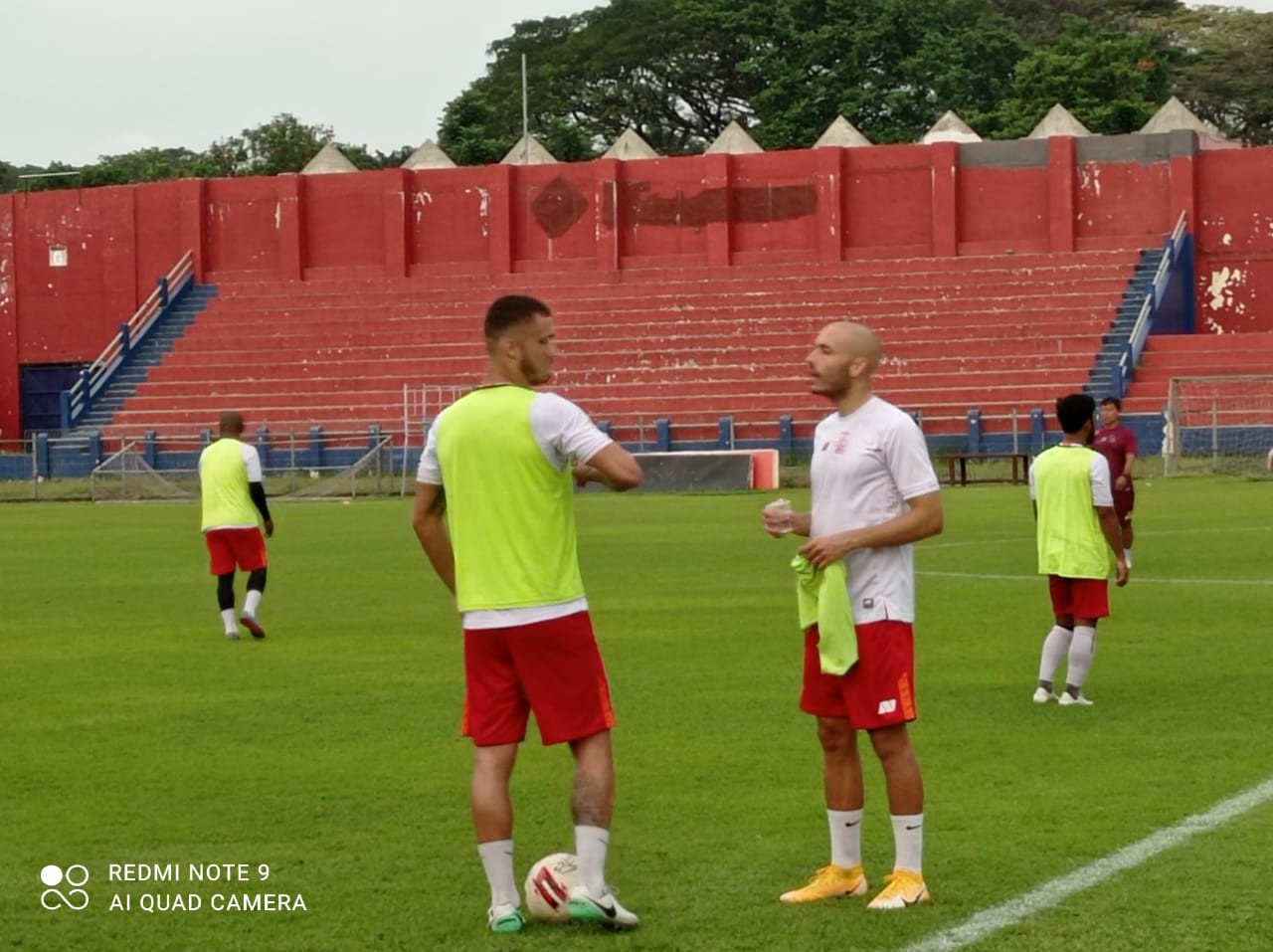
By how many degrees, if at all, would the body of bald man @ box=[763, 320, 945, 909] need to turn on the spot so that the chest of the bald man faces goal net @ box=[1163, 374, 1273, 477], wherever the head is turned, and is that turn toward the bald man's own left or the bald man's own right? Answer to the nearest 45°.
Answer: approximately 135° to the bald man's own right

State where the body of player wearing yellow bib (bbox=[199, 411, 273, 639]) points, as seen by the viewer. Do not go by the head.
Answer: away from the camera

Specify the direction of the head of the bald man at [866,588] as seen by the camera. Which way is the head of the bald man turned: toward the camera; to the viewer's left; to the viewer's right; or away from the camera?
to the viewer's left

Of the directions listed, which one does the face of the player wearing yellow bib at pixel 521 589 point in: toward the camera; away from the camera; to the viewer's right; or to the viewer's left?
to the viewer's right

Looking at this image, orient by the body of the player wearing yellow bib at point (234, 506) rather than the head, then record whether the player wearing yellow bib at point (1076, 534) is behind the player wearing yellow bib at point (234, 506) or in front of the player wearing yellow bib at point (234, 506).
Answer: behind

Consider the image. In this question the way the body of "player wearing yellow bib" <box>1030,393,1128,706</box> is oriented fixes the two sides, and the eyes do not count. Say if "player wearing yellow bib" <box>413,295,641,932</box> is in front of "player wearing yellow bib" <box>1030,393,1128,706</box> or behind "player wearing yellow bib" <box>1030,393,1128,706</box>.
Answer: behind

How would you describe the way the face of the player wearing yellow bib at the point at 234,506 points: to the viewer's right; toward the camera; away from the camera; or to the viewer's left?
away from the camera

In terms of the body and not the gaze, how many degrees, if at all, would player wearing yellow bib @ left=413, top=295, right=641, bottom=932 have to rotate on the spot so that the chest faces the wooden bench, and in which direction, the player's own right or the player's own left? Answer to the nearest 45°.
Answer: approximately 45° to the player's own left

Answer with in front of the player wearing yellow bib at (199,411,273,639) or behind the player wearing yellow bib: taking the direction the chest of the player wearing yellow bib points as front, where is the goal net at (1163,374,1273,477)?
in front

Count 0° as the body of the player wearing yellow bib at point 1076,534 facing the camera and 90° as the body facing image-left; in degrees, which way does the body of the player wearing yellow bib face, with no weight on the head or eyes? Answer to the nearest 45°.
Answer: approximately 225°

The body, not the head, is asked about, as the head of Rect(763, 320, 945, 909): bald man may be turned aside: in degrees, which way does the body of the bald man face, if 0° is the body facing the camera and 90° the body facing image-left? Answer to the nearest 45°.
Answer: approximately 45°

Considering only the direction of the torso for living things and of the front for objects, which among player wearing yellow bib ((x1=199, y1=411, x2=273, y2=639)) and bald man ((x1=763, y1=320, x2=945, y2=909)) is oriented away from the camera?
the player wearing yellow bib
